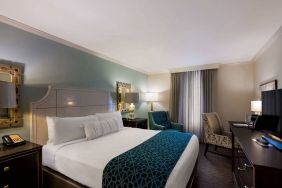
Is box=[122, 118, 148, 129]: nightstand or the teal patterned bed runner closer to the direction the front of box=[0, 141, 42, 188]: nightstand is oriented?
the teal patterned bed runner

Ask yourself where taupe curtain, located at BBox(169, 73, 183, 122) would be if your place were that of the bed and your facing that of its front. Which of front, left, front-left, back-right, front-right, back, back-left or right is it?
left

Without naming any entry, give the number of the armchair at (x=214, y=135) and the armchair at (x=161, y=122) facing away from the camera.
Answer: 0

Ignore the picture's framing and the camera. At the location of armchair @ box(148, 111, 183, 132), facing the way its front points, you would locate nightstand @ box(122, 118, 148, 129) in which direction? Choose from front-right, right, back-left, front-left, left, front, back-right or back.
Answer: right

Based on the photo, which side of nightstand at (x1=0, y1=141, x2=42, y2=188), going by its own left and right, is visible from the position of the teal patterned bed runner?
front

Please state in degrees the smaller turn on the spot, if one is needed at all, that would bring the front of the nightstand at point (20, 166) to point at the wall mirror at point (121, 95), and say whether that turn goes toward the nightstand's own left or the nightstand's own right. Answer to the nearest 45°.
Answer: approximately 90° to the nightstand's own left

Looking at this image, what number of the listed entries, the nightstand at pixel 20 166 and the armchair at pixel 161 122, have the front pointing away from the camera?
0
